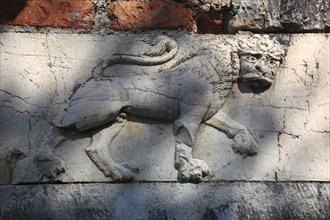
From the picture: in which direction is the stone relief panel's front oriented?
toward the camera
